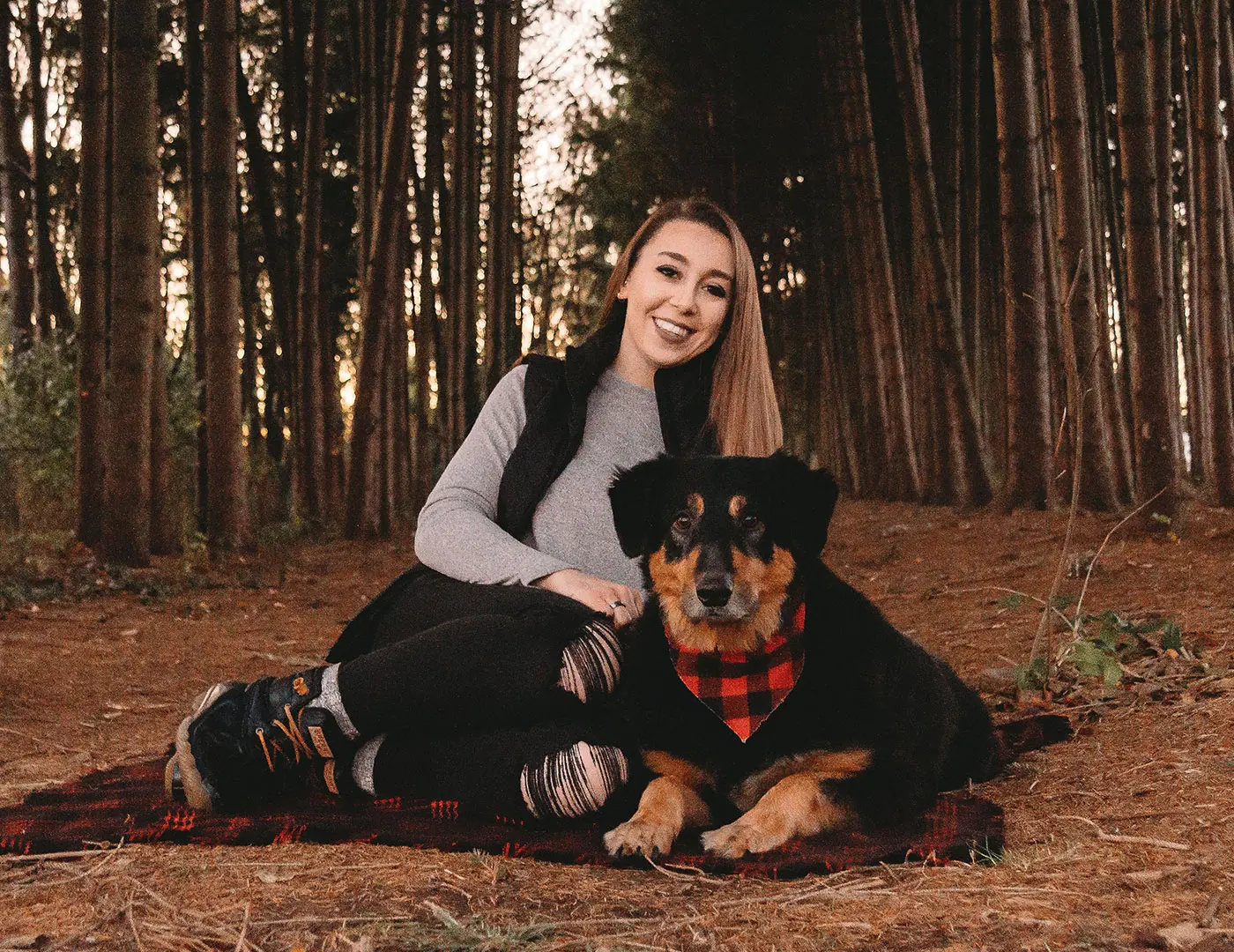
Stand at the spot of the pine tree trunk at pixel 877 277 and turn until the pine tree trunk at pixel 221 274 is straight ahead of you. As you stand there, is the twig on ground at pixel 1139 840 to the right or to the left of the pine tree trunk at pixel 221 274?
left

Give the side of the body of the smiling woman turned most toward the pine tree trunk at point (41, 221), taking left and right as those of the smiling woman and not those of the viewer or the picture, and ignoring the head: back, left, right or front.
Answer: back

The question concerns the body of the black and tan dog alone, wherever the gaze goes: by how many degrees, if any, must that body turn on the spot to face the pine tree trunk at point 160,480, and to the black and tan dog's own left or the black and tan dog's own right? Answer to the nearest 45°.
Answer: approximately 90° to the black and tan dog's own right

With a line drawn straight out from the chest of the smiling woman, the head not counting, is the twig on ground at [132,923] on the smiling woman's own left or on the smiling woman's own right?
on the smiling woman's own right

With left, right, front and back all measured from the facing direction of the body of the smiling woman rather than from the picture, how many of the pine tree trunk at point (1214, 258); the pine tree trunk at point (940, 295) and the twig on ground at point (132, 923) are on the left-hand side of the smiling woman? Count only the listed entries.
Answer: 2

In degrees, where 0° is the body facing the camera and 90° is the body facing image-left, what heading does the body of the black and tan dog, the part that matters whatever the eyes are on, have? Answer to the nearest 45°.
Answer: approximately 45°

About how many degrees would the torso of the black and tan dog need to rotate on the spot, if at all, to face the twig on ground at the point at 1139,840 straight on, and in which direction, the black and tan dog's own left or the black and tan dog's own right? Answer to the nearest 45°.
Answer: approximately 135° to the black and tan dog's own left

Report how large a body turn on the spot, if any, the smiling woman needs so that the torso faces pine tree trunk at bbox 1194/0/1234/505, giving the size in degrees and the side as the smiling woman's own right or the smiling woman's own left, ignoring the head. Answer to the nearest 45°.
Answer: approximately 90° to the smiling woman's own left
